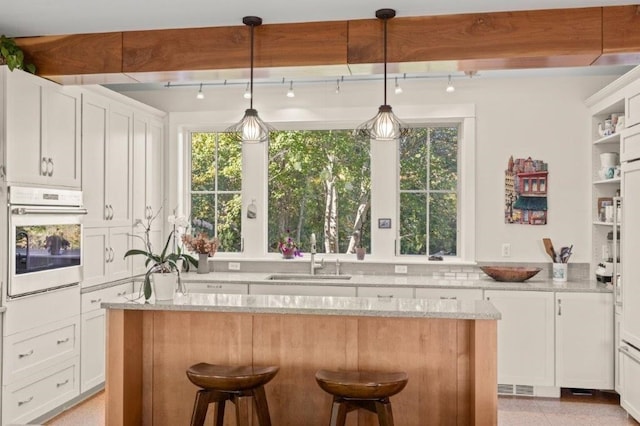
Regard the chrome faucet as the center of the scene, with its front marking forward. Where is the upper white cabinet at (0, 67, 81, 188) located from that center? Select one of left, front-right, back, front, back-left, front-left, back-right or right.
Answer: front-right

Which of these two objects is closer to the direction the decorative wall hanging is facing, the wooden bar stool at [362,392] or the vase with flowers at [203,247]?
the wooden bar stool

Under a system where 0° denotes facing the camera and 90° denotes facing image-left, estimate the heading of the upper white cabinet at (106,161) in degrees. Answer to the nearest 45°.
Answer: approximately 315°

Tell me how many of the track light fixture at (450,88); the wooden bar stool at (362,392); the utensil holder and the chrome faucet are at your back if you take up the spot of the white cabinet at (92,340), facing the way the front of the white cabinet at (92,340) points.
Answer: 0

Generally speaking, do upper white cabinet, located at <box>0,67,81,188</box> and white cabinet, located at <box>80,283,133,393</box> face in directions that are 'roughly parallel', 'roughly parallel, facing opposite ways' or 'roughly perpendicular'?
roughly parallel

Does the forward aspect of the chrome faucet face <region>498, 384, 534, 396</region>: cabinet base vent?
no

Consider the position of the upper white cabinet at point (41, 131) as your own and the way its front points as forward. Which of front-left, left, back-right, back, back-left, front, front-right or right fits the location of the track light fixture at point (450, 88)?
front-left

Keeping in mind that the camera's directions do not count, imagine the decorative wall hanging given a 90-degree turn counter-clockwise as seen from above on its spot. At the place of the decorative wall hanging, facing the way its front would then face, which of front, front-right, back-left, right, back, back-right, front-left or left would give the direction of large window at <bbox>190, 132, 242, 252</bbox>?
back

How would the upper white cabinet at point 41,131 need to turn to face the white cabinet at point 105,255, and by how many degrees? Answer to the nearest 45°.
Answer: approximately 90° to its left

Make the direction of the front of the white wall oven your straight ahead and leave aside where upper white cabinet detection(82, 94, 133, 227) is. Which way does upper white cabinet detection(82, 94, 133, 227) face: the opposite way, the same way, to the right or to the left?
the same way

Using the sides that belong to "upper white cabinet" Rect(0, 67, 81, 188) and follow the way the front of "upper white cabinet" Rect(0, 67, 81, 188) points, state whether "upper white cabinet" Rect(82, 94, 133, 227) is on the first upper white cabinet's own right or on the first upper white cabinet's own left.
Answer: on the first upper white cabinet's own left

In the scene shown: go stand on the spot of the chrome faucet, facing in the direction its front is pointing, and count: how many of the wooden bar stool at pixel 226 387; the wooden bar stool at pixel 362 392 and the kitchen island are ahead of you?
3

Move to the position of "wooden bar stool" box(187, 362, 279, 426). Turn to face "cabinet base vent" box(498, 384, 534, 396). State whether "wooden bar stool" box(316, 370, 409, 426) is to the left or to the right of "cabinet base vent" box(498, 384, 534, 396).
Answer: right

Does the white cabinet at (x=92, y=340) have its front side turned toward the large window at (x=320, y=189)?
no

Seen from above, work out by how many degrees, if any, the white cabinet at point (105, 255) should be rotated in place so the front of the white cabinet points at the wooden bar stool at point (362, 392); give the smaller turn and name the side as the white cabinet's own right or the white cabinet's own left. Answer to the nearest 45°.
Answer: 0° — it already faces it

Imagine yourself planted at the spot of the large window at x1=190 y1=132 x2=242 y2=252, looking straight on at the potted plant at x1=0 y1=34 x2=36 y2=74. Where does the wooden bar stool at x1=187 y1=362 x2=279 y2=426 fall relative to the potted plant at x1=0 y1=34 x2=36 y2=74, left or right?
left

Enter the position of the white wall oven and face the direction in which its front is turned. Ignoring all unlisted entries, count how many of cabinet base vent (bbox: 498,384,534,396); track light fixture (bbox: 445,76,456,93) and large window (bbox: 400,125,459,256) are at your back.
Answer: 0

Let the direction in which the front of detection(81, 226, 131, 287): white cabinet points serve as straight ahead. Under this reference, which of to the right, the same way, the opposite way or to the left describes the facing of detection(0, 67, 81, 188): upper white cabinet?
the same way

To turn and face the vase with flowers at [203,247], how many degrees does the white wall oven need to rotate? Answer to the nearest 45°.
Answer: approximately 90° to its left

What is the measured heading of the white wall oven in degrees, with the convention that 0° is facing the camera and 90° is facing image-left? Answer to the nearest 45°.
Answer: approximately 315°

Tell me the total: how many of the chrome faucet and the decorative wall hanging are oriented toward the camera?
2

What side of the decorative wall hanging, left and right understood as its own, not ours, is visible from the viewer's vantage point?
front

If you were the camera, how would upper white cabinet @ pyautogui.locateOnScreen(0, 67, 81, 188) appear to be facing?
facing the viewer and to the right of the viewer
